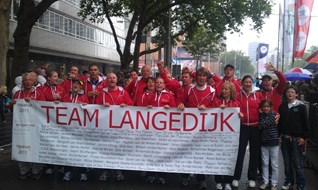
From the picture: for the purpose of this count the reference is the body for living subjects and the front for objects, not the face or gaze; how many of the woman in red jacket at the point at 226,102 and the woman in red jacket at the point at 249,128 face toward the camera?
2

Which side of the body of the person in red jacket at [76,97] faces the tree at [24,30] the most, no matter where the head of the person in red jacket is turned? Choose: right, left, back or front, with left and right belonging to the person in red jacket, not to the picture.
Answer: back

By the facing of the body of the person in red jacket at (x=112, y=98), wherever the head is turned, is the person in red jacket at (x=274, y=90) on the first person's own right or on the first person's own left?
on the first person's own left

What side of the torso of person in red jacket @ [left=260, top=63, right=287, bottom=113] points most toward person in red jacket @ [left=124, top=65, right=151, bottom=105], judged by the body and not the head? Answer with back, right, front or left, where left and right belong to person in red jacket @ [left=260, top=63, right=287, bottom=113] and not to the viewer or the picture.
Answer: right

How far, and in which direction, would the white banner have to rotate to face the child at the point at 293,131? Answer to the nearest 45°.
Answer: approximately 90° to its left

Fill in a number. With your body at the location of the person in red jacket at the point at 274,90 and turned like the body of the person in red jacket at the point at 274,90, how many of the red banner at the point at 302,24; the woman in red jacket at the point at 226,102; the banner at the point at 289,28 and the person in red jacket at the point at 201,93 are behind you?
2

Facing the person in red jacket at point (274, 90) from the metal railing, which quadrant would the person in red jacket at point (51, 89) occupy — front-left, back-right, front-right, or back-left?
front-right

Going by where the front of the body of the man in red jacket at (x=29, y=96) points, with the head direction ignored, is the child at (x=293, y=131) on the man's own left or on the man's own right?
on the man's own left

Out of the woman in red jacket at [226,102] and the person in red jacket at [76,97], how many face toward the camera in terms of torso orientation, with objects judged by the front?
2

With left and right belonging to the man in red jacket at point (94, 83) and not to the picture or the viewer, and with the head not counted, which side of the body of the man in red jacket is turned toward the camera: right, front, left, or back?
front

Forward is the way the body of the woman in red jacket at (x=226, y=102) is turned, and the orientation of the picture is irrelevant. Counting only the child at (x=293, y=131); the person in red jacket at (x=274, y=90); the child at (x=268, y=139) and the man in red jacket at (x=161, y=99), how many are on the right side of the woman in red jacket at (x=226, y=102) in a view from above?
1

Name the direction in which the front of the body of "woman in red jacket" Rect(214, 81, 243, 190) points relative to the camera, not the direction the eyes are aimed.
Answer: toward the camera
